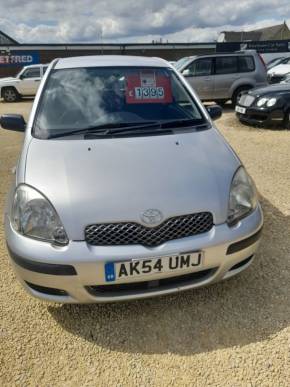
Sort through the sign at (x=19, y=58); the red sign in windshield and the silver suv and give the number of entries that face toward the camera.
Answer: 2

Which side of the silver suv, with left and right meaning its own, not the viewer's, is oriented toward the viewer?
left

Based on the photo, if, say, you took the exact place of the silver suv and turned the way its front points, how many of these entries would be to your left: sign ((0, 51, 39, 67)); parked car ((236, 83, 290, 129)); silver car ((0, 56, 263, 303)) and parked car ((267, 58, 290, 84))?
2

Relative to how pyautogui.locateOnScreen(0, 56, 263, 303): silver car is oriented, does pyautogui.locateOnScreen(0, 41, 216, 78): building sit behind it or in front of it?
behind

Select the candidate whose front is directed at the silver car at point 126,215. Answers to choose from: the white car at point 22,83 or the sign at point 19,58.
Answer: the sign

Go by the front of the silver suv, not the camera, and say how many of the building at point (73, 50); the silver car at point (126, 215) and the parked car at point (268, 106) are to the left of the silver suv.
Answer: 2

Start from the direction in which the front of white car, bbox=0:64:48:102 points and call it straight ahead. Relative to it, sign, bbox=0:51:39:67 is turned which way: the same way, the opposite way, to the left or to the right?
to the left

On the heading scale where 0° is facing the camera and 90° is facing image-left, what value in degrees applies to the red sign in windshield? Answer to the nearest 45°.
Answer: approximately 0°

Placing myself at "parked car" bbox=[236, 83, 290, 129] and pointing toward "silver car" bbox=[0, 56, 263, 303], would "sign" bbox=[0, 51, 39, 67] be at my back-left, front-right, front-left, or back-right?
back-right

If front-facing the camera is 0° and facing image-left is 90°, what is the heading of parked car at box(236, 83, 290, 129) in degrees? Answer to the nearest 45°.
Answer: approximately 45°

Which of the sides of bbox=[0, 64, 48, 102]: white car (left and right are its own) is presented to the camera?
left
